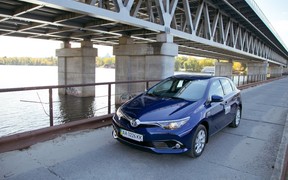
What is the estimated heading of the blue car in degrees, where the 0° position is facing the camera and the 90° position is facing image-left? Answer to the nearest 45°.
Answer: approximately 45°
